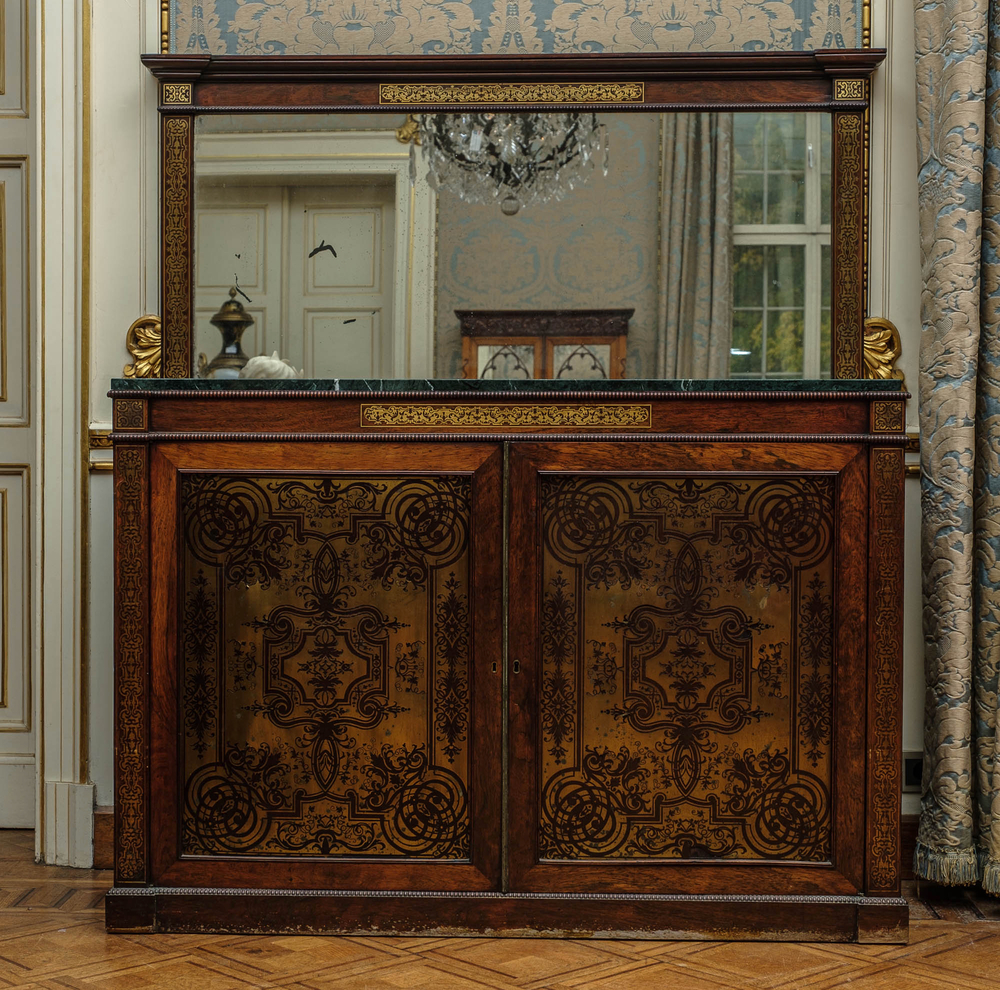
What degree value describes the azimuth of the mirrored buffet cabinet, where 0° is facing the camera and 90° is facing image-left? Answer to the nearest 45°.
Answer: approximately 0°

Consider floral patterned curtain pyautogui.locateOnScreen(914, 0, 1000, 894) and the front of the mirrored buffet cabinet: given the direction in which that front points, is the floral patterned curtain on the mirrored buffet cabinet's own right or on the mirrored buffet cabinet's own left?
on the mirrored buffet cabinet's own left
